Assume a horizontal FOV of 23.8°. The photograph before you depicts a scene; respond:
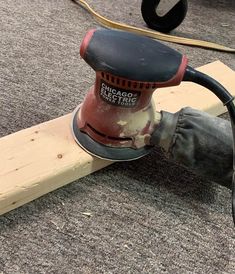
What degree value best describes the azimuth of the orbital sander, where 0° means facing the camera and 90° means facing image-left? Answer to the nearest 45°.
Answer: approximately 90°

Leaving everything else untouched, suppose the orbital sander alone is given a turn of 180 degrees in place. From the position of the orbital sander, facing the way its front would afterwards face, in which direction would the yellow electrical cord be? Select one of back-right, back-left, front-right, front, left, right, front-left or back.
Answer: left
